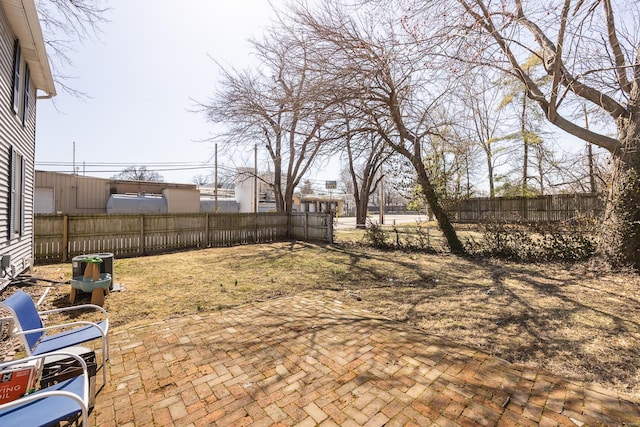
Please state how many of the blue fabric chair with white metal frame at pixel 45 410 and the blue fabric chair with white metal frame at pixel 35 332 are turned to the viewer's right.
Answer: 2

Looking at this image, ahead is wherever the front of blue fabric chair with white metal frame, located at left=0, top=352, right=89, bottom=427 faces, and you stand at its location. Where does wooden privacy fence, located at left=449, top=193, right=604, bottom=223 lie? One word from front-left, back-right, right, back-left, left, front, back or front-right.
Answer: front

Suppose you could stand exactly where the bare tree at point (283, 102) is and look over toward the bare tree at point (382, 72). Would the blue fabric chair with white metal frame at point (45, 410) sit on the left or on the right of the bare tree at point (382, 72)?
right

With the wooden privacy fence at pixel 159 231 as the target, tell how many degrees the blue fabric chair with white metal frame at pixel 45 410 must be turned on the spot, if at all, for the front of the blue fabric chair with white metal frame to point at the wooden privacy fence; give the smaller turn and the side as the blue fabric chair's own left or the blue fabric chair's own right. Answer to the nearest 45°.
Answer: approximately 90° to the blue fabric chair's own left

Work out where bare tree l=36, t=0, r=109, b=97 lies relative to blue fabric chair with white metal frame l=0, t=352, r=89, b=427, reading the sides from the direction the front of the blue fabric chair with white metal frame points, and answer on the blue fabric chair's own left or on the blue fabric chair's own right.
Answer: on the blue fabric chair's own left

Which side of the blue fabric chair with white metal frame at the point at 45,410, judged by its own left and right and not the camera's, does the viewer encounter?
right

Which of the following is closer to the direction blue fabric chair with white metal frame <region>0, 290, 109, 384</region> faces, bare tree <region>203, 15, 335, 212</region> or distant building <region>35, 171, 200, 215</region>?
the bare tree

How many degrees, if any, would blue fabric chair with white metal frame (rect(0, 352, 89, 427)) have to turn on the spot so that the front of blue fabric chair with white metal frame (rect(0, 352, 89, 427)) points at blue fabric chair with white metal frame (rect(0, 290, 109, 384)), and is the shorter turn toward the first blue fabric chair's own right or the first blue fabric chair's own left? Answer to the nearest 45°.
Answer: approximately 90° to the first blue fabric chair's own left

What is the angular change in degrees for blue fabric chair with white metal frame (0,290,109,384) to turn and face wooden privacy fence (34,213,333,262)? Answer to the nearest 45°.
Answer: approximately 90° to its left

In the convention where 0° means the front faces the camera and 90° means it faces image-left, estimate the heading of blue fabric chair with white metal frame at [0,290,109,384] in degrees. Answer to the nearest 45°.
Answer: approximately 270°

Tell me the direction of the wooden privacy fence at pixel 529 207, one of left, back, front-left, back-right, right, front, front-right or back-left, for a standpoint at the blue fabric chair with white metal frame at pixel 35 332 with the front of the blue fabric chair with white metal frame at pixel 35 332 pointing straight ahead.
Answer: front

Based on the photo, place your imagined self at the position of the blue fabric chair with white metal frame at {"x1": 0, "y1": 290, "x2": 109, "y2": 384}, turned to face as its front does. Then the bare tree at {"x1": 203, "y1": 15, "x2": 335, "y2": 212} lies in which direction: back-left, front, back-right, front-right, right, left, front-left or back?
front-left

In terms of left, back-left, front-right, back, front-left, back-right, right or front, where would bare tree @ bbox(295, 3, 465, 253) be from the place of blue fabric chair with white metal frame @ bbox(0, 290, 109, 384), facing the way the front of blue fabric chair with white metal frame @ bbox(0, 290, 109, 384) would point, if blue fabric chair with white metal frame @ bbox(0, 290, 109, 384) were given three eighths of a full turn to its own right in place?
back-left
